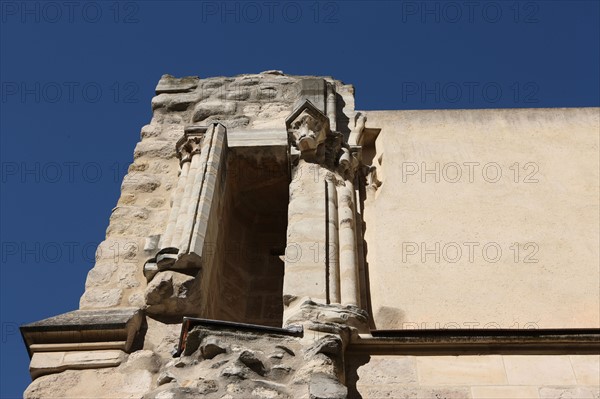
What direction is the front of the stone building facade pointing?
toward the camera
